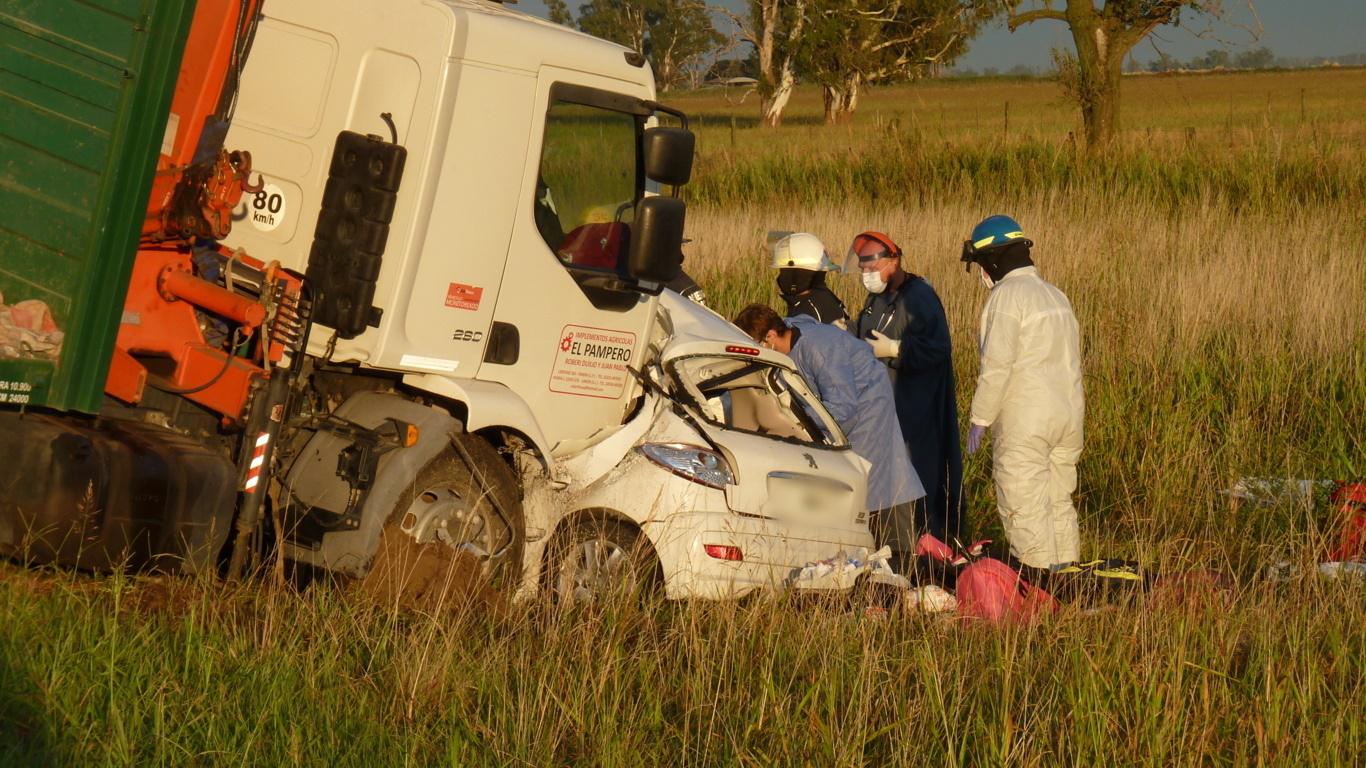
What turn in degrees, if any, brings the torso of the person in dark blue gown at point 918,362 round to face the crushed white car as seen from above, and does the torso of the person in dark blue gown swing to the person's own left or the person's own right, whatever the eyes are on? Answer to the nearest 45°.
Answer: approximately 45° to the person's own left

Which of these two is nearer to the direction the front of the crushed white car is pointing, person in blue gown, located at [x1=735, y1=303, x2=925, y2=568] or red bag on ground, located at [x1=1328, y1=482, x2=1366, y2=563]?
the person in blue gown

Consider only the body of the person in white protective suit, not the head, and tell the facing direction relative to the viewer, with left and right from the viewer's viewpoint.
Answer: facing away from the viewer and to the left of the viewer

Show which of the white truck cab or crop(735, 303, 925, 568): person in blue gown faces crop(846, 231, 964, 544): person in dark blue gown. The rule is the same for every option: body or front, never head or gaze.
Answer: the white truck cab

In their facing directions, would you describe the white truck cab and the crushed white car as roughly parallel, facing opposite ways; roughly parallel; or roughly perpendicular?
roughly perpendicular

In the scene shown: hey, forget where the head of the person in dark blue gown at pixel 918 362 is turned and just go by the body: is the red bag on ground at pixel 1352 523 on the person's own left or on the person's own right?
on the person's own left

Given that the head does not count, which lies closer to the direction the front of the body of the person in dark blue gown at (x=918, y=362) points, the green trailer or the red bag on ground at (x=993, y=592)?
the green trailer

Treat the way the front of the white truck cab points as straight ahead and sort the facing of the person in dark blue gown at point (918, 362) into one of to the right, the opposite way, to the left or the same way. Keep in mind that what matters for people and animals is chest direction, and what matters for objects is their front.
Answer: the opposite way

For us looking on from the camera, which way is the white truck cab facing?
facing away from the viewer and to the right of the viewer

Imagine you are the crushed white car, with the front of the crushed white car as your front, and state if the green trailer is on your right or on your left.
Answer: on your left
